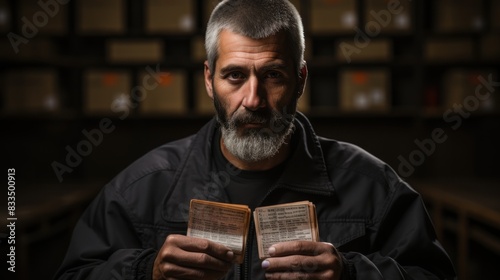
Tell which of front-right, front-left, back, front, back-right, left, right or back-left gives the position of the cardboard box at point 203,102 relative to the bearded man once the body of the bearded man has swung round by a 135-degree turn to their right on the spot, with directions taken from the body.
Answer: front-right

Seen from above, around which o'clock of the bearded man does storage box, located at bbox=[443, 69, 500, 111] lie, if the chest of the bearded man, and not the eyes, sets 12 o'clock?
The storage box is roughly at 7 o'clock from the bearded man.

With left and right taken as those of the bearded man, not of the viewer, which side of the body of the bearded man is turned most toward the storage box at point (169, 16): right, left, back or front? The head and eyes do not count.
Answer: back

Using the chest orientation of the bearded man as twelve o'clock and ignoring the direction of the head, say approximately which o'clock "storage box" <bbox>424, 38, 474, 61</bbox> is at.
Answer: The storage box is roughly at 7 o'clock from the bearded man.

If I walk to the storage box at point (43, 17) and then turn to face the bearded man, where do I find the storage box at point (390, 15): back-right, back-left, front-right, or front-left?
front-left

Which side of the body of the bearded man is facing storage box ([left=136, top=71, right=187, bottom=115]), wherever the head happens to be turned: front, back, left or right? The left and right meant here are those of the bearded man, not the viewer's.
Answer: back

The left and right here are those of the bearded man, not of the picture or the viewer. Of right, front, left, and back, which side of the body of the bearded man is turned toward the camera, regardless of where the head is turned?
front

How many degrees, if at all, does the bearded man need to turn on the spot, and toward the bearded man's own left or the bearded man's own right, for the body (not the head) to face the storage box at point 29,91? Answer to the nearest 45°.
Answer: approximately 135° to the bearded man's own right

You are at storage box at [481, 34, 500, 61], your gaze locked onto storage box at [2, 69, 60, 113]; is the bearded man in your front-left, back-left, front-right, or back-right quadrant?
front-left

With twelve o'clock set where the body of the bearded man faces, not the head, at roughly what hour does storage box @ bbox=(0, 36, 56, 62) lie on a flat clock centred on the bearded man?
The storage box is roughly at 5 o'clock from the bearded man.

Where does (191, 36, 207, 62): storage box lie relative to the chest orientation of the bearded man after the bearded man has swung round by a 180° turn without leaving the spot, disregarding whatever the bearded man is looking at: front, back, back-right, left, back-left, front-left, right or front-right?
front

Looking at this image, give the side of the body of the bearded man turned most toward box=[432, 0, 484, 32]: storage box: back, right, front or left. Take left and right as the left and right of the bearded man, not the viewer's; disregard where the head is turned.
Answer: back

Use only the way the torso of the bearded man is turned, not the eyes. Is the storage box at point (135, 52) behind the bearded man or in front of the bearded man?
behind

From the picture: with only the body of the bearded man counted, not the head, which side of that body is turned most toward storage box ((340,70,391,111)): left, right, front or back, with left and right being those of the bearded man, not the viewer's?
back

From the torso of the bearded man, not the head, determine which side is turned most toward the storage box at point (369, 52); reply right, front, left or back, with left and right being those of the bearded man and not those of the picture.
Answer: back

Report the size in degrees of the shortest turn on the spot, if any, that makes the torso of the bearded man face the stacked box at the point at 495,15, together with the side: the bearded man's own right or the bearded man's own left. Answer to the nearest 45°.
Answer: approximately 135° to the bearded man's own left
